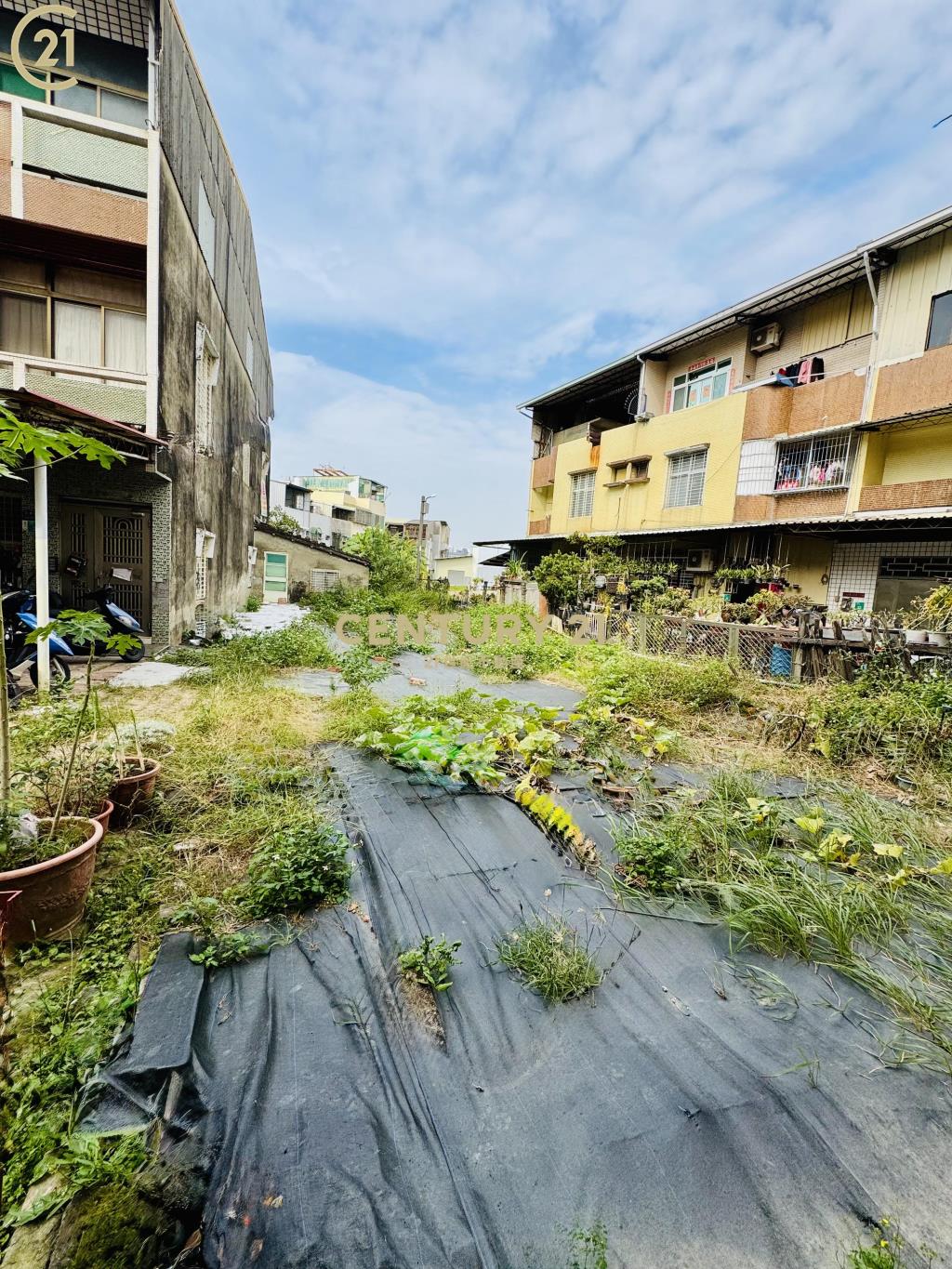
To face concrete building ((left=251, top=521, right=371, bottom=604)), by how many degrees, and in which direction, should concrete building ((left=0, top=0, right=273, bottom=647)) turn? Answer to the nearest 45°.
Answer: approximately 135° to its left

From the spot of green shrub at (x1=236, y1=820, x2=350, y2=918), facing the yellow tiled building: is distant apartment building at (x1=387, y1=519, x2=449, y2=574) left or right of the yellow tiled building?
left

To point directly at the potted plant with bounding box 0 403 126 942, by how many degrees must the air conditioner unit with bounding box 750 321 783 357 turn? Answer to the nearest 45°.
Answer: approximately 45° to its left

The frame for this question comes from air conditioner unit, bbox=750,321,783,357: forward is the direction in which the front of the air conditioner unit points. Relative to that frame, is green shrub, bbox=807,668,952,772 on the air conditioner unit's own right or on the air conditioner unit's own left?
on the air conditioner unit's own left

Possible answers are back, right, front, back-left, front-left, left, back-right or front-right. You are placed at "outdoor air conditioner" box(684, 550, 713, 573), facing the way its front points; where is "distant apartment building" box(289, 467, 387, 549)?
right

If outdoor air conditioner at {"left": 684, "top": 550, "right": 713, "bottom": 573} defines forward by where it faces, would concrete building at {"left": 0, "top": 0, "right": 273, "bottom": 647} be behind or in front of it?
in front

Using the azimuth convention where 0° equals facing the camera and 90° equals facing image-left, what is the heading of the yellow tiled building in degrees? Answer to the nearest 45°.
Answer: approximately 45°

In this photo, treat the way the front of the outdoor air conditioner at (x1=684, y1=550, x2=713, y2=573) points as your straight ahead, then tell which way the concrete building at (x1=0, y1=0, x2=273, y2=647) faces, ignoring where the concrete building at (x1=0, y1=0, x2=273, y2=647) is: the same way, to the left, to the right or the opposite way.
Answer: to the left

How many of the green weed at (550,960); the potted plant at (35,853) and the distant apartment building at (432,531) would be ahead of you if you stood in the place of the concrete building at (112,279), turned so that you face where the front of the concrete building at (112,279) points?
2

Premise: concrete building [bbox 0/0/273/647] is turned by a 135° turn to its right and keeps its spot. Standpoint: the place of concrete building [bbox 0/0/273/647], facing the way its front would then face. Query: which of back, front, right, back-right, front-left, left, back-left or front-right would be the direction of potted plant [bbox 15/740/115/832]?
back-left

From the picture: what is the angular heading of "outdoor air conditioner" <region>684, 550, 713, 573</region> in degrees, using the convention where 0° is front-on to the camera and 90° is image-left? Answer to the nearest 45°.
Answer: approximately 45°
